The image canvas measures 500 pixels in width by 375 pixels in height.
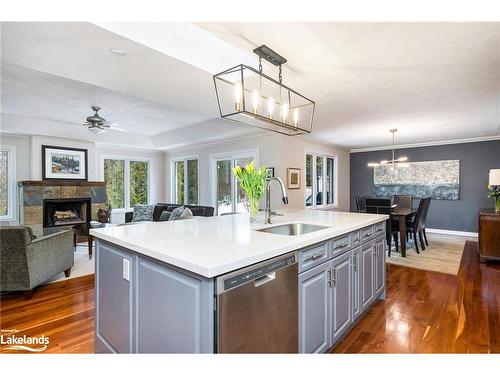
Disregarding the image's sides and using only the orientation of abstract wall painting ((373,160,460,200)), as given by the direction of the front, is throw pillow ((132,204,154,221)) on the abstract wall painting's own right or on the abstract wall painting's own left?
on the abstract wall painting's own right

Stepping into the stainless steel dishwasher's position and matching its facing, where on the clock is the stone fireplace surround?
The stone fireplace surround is roughly at 6 o'clock from the stainless steel dishwasher.

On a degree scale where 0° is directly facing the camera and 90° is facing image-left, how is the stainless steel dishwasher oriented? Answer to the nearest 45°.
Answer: approximately 315°

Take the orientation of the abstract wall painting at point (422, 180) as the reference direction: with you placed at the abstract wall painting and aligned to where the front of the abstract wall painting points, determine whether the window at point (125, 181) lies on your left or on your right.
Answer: on your right

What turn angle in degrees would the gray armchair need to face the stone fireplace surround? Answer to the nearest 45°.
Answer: approximately 45° to its left

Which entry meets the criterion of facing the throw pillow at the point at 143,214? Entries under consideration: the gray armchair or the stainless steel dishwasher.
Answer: the gray armchair

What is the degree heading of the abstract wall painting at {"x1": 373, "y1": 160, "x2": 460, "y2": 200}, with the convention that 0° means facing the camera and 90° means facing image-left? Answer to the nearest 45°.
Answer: approximately 0°

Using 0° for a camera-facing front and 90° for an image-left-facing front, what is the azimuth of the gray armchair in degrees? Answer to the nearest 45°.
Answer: approximately 225°

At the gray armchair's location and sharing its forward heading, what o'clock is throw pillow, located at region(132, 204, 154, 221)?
The throw pillow is roughly at 12 o'clock from the gray armchair.

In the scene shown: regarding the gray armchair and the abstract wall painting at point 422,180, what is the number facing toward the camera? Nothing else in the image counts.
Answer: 1
